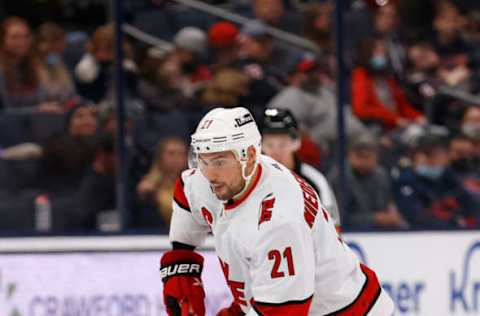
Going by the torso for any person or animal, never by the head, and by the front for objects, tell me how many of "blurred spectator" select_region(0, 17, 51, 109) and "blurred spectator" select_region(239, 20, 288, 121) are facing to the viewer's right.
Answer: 0

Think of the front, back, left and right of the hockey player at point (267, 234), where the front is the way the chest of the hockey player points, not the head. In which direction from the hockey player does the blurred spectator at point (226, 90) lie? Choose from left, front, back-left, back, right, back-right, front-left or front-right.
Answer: back-right

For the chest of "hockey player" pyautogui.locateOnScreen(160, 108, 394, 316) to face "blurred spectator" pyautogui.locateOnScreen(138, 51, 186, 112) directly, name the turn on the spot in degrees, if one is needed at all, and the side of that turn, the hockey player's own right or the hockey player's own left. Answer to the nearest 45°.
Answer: approximately 135° to the hockey player's own right

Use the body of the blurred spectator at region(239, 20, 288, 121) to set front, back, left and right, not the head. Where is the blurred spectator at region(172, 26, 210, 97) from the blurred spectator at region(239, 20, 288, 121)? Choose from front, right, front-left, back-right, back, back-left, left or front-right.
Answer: front-right

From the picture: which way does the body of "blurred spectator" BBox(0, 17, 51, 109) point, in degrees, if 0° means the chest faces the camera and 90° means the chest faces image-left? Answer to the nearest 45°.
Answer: approximately 0°

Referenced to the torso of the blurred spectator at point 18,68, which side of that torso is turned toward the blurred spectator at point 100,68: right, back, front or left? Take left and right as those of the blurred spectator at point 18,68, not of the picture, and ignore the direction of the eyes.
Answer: left

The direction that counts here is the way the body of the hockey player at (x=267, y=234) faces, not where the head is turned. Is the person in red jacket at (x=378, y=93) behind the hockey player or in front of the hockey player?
behind
